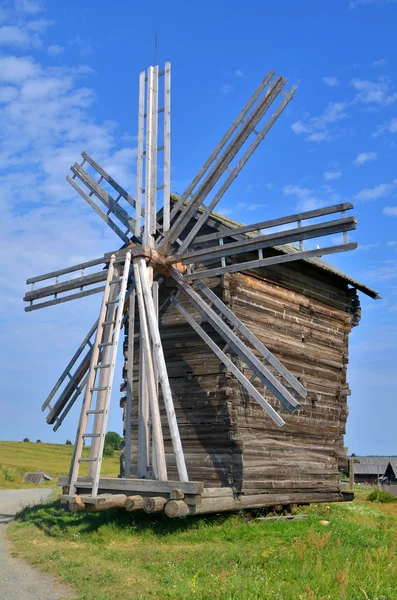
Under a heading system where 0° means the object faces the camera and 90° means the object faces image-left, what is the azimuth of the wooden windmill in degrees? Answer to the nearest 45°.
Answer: approximately 45°
